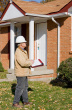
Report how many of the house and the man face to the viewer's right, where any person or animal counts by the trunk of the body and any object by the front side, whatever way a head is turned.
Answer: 1

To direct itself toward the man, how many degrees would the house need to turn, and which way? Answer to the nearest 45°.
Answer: approximately 45° to its left

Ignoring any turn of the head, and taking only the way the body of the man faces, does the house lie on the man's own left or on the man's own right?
on the man's own left

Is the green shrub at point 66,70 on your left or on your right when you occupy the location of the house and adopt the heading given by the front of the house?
on your left

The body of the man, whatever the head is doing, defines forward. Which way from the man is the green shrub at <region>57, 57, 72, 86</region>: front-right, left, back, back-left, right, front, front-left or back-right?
front-left

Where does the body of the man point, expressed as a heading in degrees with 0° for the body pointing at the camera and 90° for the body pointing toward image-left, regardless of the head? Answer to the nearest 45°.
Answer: approximately 270°
